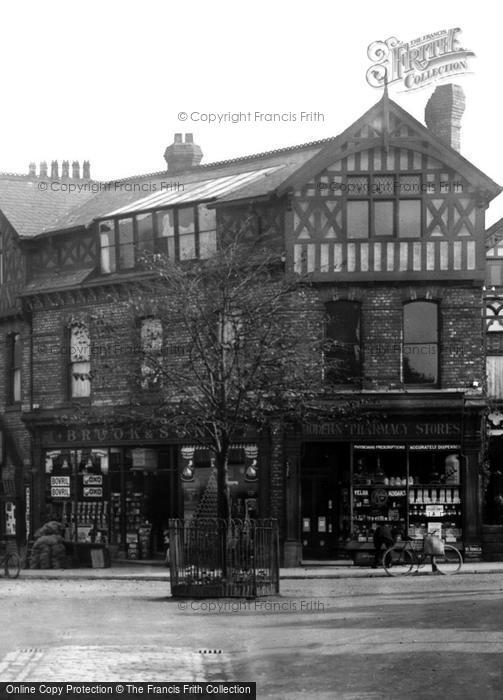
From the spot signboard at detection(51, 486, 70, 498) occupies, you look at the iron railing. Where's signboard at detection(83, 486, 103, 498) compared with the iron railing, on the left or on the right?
left

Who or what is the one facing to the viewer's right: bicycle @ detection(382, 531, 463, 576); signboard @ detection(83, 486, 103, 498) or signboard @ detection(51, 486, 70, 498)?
the bicycle

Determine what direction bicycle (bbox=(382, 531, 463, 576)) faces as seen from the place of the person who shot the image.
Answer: facing to the right of the viewer

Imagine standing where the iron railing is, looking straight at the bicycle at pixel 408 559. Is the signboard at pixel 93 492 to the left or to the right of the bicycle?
left
